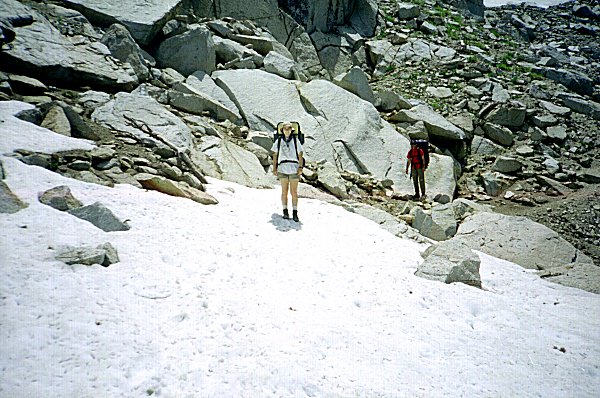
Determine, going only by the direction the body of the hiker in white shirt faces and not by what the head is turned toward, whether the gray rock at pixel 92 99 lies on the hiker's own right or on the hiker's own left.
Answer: on the hiker's own right

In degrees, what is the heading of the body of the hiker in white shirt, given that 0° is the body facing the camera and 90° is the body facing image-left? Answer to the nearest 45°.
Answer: approximately 0°

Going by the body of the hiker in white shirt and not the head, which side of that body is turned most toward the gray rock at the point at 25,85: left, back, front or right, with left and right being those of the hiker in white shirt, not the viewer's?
right

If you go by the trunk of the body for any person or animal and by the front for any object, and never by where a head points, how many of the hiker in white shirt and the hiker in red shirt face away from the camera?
0

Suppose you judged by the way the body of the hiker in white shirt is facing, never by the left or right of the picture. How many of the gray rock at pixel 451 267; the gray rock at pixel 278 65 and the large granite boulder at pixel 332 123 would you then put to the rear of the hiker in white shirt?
2

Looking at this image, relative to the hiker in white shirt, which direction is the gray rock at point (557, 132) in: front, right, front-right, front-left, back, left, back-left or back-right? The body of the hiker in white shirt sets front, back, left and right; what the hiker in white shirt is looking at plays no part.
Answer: back-left

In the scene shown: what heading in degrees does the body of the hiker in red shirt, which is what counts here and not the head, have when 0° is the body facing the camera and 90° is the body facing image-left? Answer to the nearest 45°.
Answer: approximately 45°

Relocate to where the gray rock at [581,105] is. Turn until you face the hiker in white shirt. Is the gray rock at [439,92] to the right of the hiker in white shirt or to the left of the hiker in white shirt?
right
